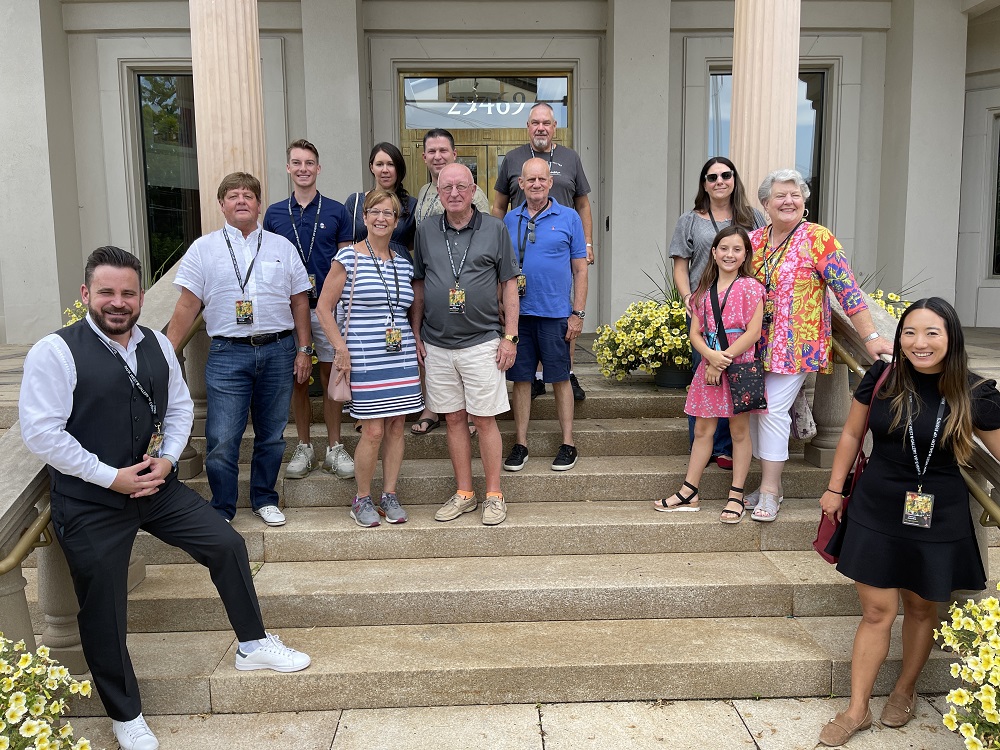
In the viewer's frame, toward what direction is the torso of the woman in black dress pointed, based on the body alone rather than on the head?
toward the camera

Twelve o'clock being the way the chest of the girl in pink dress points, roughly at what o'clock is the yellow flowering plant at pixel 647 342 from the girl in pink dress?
The yellow flowering plant is roughly at 4 o'clock from the girl in pink dress.

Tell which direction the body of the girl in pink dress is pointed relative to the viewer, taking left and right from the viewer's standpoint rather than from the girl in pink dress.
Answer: facing the viewer and to the left of the viewer

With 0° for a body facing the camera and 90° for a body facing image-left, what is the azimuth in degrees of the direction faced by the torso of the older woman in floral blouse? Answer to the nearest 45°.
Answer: approximately 45°

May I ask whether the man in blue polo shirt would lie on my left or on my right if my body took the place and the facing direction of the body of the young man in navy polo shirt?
on my left

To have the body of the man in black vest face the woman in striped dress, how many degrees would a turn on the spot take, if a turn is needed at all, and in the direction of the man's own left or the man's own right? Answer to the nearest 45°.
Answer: approximately 90° to the man's own left

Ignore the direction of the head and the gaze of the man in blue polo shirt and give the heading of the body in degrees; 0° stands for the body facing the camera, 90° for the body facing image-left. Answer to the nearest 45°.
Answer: approximately 45°

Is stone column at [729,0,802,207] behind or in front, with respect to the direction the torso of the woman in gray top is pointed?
behind

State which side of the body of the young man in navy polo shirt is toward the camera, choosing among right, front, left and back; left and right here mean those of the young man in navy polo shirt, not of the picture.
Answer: front

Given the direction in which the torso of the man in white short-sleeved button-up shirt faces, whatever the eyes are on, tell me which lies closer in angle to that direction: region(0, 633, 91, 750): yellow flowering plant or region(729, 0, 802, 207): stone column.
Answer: the yellow flowering plant

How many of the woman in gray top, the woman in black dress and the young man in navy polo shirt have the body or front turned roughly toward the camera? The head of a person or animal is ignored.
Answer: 3
